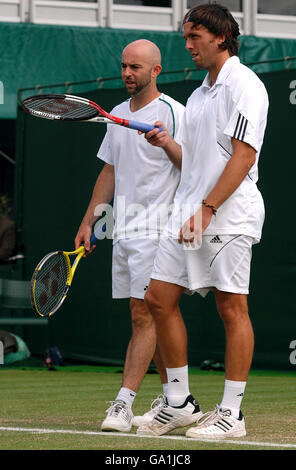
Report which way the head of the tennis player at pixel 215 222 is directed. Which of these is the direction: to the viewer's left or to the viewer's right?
to the viewer's left

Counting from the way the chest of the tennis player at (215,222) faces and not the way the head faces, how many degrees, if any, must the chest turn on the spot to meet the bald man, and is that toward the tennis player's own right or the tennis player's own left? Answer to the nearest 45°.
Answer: approximately 90° to the tennis player's own right

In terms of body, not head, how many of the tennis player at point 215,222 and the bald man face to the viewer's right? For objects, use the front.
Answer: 0

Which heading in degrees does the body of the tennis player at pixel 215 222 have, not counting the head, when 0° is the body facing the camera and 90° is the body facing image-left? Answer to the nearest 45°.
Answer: approximately 45°

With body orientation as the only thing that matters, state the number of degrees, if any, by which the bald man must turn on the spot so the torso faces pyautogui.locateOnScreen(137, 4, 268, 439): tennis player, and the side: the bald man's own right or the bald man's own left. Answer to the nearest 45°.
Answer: approximately 90° to the bald man's own left

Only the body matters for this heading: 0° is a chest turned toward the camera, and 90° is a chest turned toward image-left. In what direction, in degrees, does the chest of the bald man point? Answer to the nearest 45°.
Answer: approximately 45°
